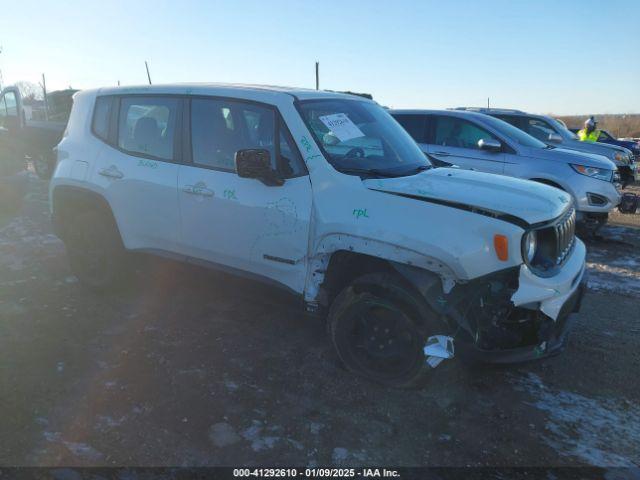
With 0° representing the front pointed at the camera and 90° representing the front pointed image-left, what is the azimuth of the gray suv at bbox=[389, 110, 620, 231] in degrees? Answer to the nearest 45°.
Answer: approximately 270°

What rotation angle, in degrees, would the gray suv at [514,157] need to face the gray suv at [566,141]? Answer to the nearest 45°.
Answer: approximately 90° to its left

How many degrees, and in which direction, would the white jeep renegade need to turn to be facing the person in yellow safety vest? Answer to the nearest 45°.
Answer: approximately 90° to its left

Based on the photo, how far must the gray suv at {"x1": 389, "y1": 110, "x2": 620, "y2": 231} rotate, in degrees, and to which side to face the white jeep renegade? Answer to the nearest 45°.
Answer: approximately 90° to its right

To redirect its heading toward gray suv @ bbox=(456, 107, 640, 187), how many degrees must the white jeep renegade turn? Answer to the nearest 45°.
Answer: approximately 90° to its left

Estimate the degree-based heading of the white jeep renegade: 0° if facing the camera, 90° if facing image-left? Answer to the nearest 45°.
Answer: approximately 315°

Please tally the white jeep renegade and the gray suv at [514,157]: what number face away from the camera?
0

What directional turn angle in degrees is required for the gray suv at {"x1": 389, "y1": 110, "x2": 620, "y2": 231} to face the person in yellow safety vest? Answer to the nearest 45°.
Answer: approximately 90° to its left

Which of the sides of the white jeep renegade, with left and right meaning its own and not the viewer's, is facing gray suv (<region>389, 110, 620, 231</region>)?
left

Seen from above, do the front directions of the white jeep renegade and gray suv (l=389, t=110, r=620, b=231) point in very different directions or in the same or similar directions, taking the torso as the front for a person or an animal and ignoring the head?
same or similar directions
